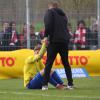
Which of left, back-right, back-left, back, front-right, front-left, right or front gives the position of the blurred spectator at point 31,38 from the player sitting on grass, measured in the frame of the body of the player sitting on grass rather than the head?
left

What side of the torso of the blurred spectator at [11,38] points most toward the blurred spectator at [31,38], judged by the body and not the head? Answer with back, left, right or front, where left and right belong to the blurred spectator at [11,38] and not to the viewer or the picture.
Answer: left

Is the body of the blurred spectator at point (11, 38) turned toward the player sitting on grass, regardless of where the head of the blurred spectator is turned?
yes

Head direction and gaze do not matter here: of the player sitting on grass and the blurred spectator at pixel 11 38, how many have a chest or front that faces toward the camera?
1

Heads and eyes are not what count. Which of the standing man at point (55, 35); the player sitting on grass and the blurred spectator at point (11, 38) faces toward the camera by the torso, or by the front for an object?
the blurred spectator

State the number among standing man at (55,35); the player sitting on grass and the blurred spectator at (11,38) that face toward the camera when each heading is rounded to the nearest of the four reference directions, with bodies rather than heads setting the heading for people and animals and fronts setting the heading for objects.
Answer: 1

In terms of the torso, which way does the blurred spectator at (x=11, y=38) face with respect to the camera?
toward the camera

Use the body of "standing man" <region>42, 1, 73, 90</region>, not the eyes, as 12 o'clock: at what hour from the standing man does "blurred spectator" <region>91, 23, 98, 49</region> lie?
The blurred spectator is roughly at 2 o'clock from the standing man.

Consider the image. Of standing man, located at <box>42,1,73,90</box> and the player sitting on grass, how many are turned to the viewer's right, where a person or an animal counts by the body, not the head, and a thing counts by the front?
1

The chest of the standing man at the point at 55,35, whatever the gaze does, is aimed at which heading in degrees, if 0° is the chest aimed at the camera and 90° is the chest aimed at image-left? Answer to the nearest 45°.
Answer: approximately 135°

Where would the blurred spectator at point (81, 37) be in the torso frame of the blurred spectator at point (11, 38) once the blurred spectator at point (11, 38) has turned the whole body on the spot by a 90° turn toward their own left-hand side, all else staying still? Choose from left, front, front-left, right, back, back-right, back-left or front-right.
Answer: front

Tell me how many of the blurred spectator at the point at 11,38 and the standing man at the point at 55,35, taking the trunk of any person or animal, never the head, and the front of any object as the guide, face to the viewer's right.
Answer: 0

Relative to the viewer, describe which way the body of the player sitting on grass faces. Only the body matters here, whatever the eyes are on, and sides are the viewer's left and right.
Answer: facing to the right of the viewer
